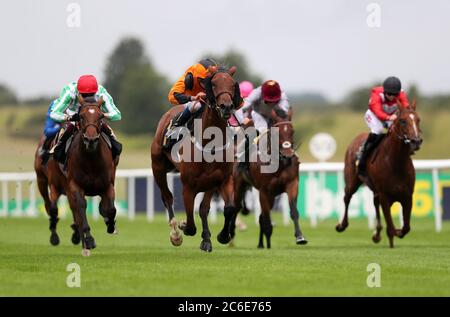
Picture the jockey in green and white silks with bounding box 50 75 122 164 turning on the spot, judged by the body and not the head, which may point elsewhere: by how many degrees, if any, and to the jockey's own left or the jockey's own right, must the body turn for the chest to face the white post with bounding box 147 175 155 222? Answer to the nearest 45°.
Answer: approximately 180°

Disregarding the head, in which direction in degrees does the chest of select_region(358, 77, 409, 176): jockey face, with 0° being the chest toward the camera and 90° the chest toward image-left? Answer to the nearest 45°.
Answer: approximately 315°

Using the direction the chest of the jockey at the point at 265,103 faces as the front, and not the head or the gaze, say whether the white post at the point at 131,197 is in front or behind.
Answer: behind

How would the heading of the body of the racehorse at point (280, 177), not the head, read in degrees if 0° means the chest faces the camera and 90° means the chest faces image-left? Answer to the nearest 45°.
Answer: approximately 315°

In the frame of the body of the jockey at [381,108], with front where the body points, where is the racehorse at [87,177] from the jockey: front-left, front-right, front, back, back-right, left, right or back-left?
right
